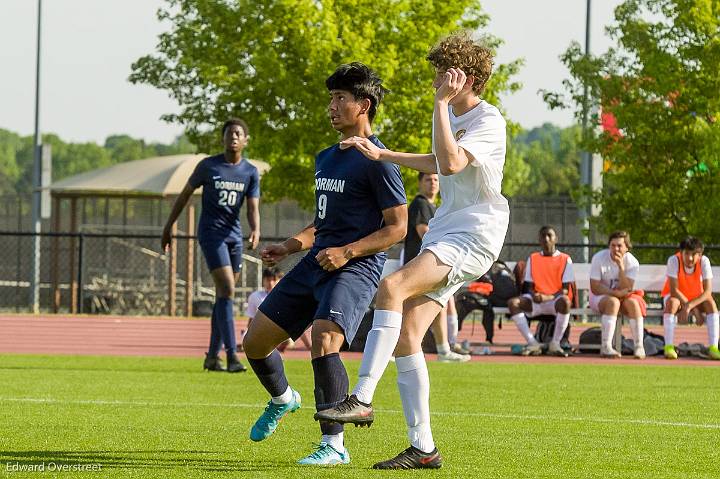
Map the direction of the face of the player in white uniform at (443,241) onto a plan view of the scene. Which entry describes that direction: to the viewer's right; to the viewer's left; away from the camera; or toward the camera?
to the viewer's left

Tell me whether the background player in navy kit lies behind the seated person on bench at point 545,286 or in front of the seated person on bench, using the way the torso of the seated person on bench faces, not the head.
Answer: in front

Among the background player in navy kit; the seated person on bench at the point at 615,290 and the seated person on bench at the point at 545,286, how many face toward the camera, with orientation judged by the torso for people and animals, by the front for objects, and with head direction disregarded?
3

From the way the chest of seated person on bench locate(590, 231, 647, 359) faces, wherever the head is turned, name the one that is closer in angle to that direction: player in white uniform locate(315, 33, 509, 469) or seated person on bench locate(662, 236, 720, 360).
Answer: the player in white uniform

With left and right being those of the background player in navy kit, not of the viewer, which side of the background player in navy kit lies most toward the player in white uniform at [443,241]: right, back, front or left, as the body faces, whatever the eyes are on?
front

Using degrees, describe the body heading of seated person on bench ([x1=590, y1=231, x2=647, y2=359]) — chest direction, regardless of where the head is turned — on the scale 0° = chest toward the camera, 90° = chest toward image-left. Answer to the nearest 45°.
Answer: approximately 0°

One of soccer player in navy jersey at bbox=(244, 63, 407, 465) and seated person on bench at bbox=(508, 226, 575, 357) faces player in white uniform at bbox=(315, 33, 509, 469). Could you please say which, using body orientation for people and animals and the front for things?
the seated person on bench

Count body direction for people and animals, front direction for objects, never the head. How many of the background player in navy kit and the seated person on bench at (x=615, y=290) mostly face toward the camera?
2

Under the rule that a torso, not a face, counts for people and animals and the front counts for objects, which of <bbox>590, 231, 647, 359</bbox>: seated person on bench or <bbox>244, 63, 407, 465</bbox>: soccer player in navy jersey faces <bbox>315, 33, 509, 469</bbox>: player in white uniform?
the seated person on bench

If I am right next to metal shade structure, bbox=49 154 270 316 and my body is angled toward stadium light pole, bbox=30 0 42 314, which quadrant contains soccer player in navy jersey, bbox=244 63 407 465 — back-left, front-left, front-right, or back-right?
back-left

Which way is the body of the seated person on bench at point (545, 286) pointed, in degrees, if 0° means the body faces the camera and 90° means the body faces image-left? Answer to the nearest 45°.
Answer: approximately 0°

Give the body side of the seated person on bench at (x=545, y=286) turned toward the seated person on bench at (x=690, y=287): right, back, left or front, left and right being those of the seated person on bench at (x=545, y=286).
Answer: left

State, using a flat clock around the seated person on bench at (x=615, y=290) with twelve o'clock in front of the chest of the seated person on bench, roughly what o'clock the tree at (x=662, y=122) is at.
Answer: The tree is roughly at 6 o'clock from the seated person on bench.

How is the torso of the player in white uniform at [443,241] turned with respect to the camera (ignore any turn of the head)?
to the viewer's left

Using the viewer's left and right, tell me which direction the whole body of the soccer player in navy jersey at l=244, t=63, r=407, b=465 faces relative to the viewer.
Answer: facing the viewer and to the left of the viewer

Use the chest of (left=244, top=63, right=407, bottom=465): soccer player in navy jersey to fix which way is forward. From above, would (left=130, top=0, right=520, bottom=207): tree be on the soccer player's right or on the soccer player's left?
on the soccer player's right
